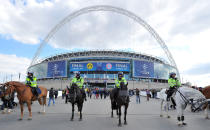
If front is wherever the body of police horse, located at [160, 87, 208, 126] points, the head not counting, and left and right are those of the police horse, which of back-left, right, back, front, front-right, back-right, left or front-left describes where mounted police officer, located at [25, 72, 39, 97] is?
back-right

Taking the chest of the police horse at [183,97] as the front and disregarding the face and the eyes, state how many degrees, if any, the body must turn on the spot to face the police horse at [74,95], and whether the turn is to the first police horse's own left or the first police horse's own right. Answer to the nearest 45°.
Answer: approximately 135° to the first police horse's own right

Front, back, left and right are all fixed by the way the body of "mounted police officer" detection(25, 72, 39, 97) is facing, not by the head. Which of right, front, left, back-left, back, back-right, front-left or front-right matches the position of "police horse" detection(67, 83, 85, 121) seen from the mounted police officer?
left

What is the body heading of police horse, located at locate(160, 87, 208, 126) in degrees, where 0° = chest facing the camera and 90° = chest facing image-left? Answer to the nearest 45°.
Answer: approximately 315°

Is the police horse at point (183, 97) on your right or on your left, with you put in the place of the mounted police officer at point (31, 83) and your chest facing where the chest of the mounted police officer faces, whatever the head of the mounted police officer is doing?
on your left
